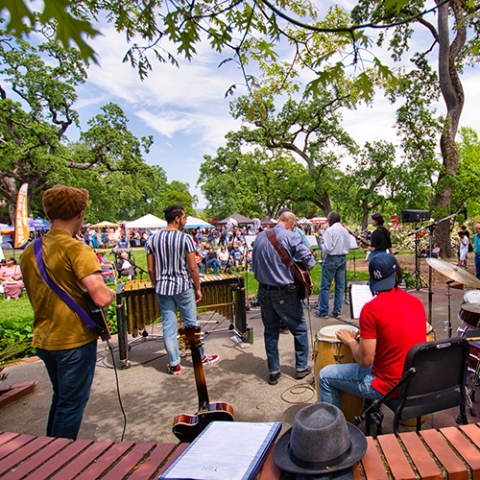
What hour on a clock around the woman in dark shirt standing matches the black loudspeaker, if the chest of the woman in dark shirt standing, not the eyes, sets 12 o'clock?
The black loudspeaker is roughly at 2 o'clock from the woman in dark shirt standing.

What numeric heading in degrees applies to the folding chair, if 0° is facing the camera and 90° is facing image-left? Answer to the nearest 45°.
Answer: approximately 135°

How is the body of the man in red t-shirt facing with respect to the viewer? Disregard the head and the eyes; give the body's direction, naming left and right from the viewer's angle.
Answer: facing away from the viewer and to the left of the viewer

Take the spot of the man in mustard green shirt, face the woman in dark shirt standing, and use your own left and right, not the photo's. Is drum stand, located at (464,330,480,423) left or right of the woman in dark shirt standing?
right

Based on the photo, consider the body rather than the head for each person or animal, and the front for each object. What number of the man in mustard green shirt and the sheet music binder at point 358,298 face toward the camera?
1

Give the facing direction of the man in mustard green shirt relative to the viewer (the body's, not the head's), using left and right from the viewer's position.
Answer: facing away from the viewer and to the right of the viewer

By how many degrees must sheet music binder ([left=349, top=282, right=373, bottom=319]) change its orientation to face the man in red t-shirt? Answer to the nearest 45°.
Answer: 0° — it already faces them

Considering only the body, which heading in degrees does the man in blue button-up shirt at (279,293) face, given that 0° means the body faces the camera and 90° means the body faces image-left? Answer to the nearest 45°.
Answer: approximately 225°

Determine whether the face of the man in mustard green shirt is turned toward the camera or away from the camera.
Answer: away from the camera

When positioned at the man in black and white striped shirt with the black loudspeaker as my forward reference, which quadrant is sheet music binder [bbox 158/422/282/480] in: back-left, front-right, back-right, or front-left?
back-right

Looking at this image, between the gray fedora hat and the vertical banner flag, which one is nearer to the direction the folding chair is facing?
the vertical banner flag

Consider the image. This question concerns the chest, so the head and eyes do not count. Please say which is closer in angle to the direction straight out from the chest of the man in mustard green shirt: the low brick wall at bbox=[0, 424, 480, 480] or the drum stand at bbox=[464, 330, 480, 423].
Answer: the drum stand

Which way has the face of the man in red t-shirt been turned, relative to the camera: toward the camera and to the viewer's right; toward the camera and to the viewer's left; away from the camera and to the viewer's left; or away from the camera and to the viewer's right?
away from the camera and to the viewer's left
